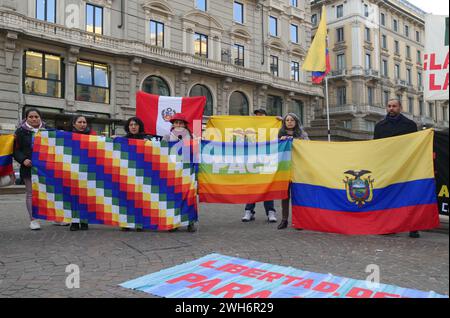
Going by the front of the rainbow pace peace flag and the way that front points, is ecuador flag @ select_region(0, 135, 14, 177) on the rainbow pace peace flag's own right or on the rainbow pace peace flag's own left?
on the rainbow pace peace flag's own right

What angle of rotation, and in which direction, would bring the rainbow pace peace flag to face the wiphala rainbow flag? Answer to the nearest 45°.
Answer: approximately 90° to its right

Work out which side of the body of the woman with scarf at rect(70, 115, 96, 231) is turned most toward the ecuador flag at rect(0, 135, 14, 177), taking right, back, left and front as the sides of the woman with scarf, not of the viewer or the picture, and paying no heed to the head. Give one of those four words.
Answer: right

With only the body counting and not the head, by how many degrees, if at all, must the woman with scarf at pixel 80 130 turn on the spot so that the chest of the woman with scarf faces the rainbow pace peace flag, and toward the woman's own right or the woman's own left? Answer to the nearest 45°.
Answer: approximately 90° to the woman's own left

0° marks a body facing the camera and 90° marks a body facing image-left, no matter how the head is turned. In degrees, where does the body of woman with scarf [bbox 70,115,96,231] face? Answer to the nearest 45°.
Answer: approximately 0°

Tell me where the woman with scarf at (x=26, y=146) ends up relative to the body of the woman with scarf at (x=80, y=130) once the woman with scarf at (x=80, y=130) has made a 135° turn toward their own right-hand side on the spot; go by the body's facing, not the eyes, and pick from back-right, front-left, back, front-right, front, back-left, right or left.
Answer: front-left

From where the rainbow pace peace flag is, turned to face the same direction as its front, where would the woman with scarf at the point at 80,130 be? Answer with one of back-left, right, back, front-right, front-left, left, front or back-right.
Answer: right

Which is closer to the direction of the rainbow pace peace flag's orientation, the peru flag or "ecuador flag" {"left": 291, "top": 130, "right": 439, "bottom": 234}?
the ecuador flag

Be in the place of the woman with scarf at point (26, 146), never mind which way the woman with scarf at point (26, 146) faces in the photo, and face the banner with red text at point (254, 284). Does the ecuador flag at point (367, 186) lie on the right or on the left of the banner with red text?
left

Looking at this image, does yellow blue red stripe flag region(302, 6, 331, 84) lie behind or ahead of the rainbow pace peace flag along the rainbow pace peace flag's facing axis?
behind
